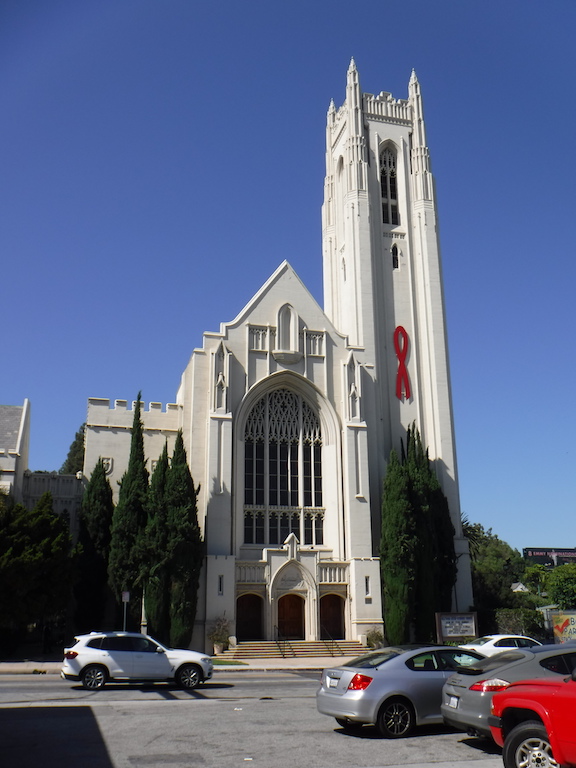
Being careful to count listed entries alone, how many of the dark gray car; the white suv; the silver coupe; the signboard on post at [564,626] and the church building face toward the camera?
2

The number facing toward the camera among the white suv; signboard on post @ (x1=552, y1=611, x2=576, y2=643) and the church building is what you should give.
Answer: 2

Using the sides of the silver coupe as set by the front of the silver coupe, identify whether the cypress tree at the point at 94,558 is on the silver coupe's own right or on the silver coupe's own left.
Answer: on the silver coupe's own left

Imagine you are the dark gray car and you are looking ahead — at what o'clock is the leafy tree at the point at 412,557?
The leafy tree is roughly at 10 o'clock from the dark gray car.

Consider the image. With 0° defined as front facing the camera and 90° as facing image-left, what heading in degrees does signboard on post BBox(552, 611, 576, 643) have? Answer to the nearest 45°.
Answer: approximately 0°

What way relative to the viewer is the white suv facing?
to the viewer's right

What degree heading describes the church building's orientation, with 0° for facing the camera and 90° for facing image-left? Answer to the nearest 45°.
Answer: approximately 0°

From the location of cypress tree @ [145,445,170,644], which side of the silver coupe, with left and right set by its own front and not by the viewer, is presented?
left
